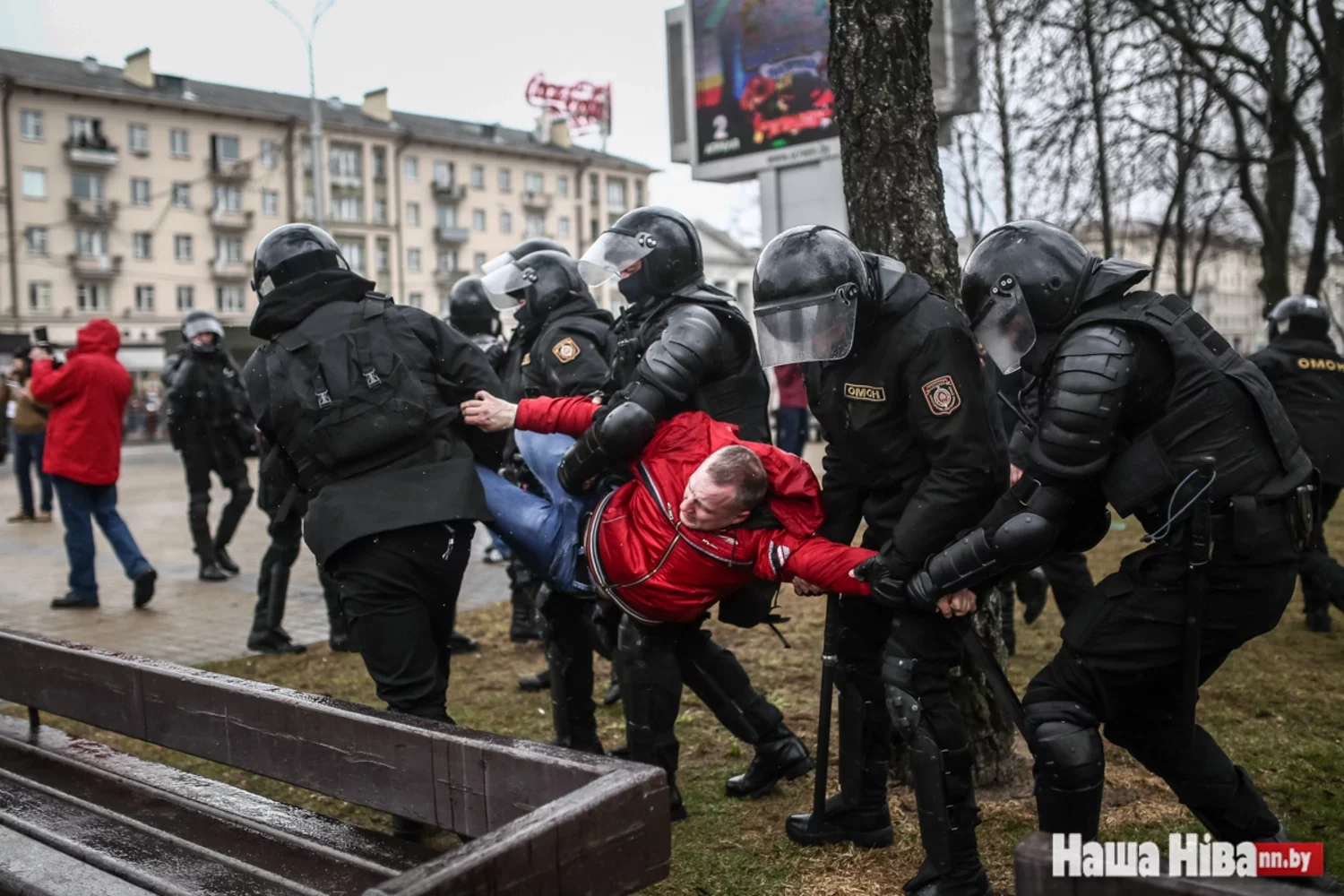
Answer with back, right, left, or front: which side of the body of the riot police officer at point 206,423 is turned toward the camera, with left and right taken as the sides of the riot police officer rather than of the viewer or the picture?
front

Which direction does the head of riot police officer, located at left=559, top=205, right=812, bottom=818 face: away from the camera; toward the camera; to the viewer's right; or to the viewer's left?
to the viewer's left

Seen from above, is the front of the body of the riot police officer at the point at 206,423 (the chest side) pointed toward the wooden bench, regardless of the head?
yes

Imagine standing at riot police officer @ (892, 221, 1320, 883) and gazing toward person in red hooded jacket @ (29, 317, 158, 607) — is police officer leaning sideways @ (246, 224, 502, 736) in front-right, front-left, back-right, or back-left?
front-left

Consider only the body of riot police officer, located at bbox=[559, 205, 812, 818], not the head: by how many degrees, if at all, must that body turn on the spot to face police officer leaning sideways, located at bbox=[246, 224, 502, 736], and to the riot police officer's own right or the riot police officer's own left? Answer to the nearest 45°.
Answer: approximately 45° to the riot police officer's own left

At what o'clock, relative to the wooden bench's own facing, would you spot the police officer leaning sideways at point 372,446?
The police officer leaning sideways is roughly at 5 o'clock from the wooden bench.

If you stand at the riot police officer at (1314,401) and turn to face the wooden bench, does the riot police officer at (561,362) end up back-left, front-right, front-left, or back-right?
front-right

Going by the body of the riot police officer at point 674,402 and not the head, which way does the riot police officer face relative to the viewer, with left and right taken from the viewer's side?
facing to the left of the viewer

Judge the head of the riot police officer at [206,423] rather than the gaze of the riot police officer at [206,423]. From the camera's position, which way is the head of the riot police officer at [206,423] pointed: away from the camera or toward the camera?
toward the camera

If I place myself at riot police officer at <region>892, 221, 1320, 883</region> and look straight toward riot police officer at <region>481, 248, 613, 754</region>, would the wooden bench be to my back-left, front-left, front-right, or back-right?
front-left

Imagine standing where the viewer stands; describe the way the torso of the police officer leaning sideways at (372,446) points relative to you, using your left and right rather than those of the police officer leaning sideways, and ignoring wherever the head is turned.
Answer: facing away from the viewer and to the left of the viewer

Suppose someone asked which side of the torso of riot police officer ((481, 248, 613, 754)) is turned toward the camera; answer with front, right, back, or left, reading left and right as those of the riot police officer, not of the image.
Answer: left

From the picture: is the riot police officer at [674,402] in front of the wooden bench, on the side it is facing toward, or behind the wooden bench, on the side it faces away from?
behind

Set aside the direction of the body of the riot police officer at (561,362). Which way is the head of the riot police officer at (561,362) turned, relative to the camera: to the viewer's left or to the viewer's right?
to the viewer's left

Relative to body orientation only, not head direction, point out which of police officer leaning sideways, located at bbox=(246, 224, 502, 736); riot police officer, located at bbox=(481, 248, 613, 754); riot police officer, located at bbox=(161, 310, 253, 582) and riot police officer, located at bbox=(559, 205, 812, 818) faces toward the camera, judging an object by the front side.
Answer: riot police officer, located at bbox=(161, 310, 253, 582)

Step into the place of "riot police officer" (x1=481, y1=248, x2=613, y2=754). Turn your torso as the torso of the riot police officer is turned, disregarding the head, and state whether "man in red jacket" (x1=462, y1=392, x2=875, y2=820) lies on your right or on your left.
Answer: on your left

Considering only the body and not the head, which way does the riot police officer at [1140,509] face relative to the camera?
to the viewer's left

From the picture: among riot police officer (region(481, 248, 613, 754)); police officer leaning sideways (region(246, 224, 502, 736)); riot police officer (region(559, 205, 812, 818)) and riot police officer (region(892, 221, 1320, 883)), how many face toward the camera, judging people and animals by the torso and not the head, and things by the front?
0
